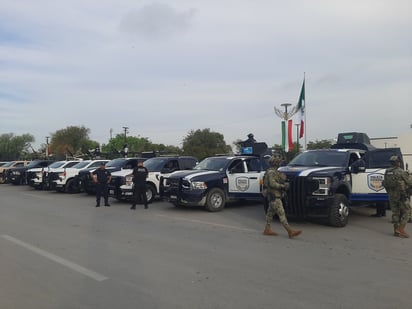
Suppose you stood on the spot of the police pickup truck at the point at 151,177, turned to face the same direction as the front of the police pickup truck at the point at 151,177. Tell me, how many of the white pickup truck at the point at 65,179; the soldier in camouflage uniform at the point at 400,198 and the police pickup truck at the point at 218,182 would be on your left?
2

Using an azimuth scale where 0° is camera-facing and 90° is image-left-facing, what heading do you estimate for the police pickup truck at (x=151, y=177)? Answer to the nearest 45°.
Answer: approximately 45°

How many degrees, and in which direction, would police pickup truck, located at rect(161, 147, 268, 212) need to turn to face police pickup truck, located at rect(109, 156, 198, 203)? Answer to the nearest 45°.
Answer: approximately 90° to its right

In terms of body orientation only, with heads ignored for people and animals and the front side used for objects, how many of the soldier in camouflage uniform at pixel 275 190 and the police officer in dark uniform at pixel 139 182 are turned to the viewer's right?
1

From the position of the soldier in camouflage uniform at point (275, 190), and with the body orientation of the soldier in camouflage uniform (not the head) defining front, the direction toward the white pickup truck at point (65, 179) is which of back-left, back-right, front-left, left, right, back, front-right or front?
back-left

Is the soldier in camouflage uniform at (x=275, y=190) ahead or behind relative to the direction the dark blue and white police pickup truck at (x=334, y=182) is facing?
ahead

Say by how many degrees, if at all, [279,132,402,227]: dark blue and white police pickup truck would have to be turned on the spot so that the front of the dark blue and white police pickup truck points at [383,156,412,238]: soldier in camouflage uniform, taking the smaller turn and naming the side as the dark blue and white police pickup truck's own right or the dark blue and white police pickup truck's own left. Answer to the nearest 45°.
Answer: approximately 90° to the dark blue and white police pickup truck's own left
